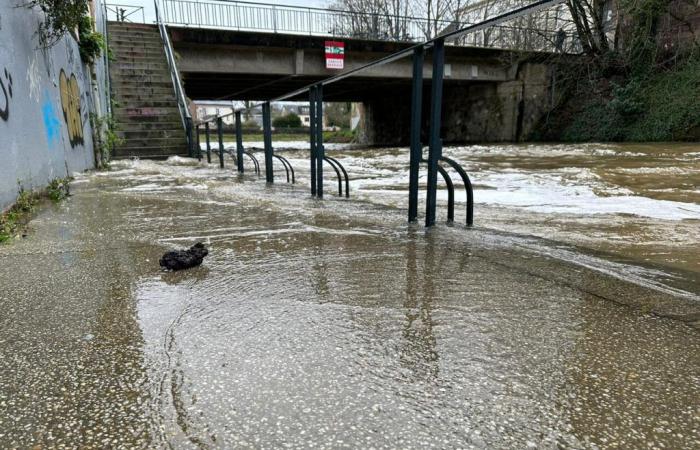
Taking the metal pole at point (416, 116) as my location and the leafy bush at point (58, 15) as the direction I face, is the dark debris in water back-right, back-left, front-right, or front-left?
front-left

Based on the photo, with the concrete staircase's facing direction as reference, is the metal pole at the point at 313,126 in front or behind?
in front

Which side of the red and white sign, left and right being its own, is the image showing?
front

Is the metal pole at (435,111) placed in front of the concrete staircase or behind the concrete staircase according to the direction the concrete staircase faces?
in front

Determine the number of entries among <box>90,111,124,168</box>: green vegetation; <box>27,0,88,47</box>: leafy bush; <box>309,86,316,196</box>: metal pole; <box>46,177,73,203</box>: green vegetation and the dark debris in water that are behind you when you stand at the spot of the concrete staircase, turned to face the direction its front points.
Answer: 0

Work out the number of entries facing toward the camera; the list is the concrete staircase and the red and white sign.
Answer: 2

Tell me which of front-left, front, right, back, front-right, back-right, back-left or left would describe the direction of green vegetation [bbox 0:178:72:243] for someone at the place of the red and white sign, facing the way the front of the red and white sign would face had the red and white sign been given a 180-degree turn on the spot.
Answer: back

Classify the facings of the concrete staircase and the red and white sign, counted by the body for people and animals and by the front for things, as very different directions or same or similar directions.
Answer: same or similar directions

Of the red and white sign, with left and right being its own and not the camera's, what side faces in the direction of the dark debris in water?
front

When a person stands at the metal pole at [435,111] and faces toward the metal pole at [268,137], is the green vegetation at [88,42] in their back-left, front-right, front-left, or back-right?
front-left

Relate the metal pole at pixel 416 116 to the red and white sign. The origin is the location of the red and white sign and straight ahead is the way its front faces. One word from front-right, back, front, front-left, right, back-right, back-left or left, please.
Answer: front

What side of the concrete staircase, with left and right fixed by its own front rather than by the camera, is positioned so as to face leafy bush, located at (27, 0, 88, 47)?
front

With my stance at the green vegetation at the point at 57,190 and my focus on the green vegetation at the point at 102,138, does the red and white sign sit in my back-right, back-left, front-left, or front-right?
front-right

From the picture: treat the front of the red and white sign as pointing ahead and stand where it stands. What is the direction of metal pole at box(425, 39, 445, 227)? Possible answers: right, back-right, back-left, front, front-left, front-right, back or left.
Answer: front

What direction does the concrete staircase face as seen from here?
toward the camera

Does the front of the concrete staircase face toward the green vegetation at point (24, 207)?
yes
